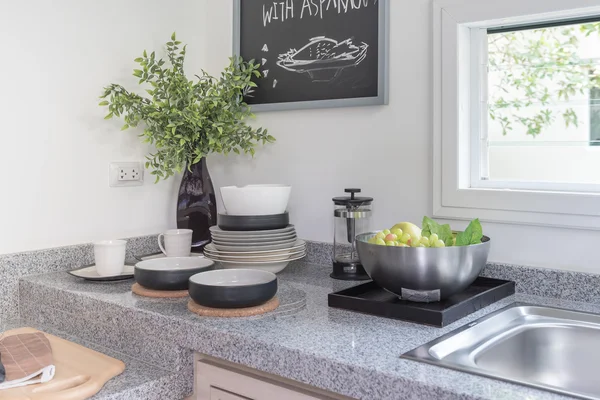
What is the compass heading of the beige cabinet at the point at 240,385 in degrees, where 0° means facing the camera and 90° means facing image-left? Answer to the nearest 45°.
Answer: approximately 45°

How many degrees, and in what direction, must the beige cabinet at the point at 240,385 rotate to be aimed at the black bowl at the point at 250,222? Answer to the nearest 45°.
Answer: approximately 135° to its right

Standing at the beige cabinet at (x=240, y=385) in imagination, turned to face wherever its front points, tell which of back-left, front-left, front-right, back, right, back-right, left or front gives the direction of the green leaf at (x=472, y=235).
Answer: back-left

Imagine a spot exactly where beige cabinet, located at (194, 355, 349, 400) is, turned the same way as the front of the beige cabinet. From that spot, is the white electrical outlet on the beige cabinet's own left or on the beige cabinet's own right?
on the beige cabinet's own right

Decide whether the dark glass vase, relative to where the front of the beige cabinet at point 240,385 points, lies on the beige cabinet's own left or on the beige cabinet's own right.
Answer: on the beige cabinet's own right

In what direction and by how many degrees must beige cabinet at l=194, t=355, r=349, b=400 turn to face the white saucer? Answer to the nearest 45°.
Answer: approximately 90° to its right
